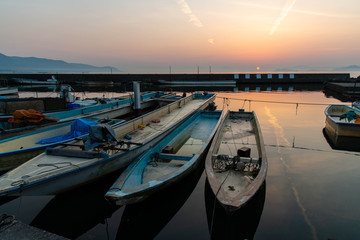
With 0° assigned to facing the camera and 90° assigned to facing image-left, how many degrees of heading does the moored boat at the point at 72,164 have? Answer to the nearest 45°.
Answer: approximately 45°

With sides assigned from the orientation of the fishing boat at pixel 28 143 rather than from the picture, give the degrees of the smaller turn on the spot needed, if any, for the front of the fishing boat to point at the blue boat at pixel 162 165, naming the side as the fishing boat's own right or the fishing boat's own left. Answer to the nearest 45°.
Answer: approximately 90° to the fishing boat's own left

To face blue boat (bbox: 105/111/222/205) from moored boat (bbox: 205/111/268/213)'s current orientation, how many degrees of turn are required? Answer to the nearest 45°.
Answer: approximately 90° to its right
